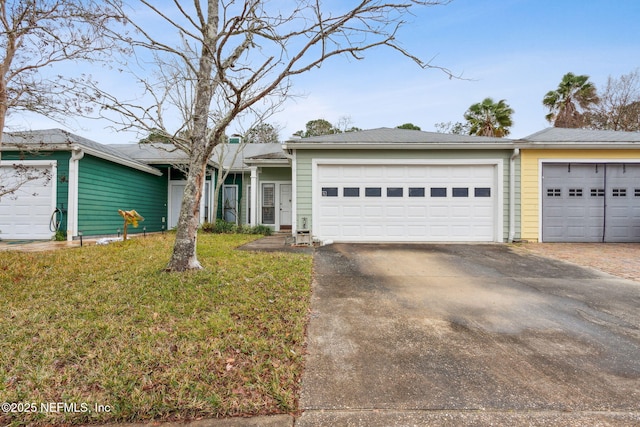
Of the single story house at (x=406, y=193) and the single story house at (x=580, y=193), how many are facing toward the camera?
2

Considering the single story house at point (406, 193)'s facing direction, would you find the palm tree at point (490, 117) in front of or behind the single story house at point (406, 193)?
behind

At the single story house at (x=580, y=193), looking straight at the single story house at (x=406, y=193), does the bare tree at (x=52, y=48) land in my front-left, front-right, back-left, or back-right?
front-left

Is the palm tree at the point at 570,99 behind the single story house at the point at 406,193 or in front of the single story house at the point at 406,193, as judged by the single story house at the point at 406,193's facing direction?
behind

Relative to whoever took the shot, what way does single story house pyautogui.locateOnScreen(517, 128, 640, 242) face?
facing the viewer

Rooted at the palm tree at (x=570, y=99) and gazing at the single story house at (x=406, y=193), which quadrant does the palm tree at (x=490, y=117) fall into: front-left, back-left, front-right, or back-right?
front-right

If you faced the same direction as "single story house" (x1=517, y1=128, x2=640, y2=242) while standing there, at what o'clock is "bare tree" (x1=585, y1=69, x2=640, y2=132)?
The bare tree is roughly at 6 o'clock from the single story house.

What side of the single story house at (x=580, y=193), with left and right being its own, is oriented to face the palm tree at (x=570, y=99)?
back

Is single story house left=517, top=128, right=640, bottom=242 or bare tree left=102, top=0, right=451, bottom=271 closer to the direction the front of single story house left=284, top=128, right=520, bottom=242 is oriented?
the bare tree

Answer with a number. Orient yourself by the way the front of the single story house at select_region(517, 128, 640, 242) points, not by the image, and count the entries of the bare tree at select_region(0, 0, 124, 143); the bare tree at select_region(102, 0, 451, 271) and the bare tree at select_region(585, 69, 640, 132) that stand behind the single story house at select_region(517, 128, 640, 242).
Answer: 1

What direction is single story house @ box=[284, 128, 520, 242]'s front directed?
toward the camera

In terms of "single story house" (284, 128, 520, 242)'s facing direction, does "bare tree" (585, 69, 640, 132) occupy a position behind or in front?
behind
